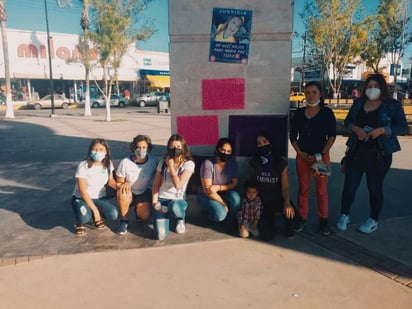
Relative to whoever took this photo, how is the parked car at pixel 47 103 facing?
facing to the left of the viewer

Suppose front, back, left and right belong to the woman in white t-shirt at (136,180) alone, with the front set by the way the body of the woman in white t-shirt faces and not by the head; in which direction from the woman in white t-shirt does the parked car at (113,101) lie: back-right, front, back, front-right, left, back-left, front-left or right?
back

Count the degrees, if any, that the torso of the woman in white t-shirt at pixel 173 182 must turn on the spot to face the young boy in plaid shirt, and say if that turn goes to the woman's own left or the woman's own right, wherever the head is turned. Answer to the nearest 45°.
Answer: approximately 90° to the woman's own left

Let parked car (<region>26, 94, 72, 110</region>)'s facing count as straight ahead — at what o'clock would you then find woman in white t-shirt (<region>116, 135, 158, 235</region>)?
The woman in white t-shirt is roughly at 9 o'clock from the parked car.

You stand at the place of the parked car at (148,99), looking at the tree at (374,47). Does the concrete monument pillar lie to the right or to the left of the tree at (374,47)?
right

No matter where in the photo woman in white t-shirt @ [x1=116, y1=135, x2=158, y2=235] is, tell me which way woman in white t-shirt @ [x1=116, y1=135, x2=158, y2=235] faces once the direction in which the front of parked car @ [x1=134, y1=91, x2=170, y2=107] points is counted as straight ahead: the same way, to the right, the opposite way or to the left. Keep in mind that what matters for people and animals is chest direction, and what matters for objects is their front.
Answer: to the left

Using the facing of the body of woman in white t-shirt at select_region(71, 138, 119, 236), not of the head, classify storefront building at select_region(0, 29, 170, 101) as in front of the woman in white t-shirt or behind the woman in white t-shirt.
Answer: behind

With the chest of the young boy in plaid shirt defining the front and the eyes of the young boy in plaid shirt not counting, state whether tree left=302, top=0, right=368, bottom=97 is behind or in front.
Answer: behind
